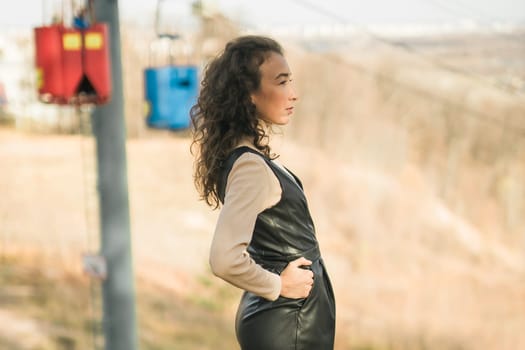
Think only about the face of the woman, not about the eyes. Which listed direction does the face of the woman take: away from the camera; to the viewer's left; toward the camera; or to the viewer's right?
to the viewer's right

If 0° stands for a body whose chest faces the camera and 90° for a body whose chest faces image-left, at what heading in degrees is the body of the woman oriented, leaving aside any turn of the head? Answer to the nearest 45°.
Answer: approximately 270°
